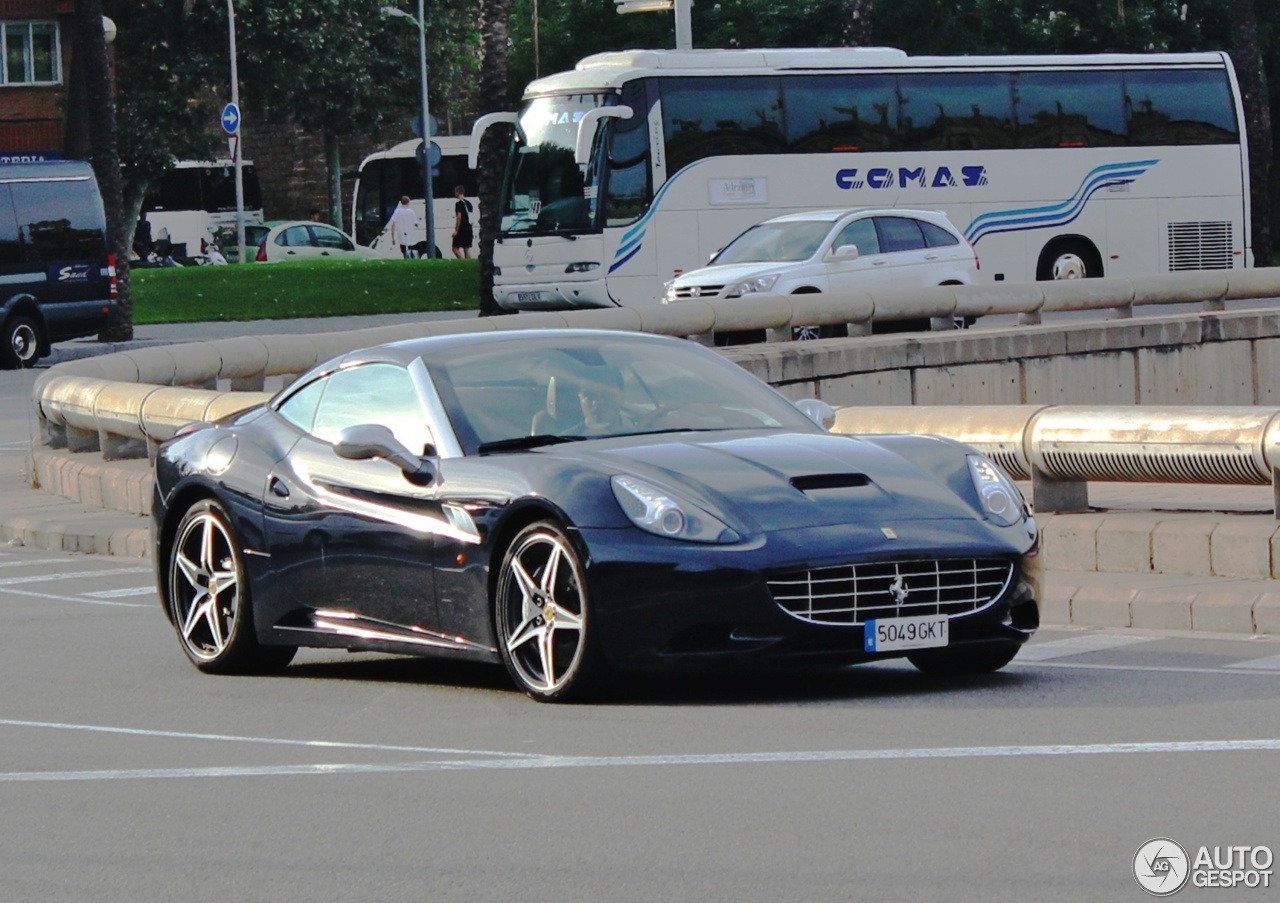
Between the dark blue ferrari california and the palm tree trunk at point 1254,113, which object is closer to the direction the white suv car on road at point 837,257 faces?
the dark blue ferrari california

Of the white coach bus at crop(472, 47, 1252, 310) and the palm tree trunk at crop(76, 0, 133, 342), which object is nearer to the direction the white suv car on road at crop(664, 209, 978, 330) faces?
the palm tree trunk

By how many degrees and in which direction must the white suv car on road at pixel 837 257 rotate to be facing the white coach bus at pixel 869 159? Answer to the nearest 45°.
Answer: approximately 135° to its right

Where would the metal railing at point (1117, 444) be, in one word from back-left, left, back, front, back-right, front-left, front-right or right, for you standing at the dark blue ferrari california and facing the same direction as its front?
left

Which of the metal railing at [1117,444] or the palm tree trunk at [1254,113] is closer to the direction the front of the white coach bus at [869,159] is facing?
the metal railing

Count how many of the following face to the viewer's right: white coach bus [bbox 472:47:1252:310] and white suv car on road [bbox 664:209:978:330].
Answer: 0

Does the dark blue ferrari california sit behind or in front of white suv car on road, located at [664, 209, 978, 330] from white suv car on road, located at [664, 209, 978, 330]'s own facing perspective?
in front

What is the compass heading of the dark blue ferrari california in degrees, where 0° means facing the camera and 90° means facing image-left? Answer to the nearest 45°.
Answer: approximately 315°

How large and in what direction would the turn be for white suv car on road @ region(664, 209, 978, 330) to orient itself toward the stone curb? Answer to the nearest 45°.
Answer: approximately 45° to its left

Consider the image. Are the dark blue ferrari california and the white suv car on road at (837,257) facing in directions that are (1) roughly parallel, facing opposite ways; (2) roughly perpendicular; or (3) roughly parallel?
roughly perpendicular

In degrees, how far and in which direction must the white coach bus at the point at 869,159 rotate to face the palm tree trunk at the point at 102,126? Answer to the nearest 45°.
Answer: approximately 45° to its right

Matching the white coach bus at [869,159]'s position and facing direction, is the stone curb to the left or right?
on its left
